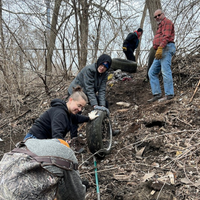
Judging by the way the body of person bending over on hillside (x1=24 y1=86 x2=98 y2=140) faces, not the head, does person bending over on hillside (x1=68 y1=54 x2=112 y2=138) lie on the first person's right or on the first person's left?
on the first person's left

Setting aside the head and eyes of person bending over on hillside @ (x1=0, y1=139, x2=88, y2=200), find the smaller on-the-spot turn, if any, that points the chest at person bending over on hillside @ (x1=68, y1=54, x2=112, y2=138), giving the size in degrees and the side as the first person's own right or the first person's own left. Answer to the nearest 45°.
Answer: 0° — they already face them

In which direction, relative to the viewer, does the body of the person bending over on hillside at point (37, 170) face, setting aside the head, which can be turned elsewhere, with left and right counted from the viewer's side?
facing away from the viewer and to the right of the viewer

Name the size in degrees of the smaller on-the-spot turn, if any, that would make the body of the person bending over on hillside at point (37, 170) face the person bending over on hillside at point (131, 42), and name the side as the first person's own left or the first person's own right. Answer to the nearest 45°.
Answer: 0° — they already face them

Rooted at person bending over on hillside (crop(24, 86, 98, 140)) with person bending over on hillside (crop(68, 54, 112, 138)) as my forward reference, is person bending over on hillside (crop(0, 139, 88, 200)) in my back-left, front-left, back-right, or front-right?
back-right

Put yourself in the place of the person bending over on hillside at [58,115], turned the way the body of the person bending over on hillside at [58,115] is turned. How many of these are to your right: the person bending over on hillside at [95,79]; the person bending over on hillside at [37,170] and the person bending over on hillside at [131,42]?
1

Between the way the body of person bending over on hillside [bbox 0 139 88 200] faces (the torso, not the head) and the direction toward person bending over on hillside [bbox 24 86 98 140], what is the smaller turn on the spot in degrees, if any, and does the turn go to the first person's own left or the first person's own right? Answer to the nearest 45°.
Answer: approximately 45° to the first person's own left

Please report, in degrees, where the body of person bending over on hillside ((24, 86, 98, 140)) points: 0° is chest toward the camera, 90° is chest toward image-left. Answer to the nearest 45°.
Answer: approximately 270°

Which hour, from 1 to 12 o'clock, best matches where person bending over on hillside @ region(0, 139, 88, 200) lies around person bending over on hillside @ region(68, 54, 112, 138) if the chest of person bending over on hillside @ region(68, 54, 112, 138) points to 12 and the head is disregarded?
person bending over on hillside @ region(0, 139, 88, 200) is roughly at 2 o'clock from person bending over on hillside @ region(68, 54, 112, 138).
